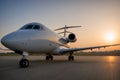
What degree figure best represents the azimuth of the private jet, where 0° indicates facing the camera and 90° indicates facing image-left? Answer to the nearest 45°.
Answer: approximately 45°
